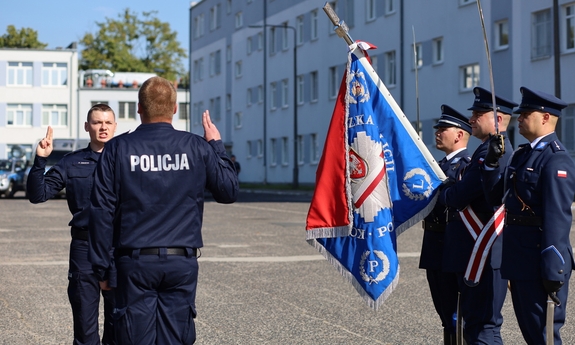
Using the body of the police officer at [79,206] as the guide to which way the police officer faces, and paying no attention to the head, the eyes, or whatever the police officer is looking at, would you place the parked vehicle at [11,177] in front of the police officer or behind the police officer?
behind

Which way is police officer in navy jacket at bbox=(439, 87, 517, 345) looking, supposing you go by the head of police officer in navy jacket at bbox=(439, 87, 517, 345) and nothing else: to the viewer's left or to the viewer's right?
to the viewer's left

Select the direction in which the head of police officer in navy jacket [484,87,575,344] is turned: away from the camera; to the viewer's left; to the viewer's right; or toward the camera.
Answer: to the viewer's left

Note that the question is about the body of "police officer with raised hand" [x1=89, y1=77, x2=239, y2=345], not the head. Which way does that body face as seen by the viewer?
away from the camera

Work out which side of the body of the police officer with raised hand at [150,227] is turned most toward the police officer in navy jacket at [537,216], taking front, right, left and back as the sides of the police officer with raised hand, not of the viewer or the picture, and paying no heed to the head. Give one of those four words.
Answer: right

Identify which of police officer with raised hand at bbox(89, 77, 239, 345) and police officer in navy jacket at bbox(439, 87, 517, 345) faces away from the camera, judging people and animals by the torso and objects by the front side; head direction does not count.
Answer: the police officer with raised hand

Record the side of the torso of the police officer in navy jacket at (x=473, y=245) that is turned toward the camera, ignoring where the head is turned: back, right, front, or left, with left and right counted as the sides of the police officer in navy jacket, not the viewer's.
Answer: left

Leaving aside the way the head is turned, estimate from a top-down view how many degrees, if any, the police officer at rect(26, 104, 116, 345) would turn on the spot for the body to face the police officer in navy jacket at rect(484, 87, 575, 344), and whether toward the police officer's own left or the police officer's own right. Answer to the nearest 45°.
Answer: approximately 45° to the police officer's own left

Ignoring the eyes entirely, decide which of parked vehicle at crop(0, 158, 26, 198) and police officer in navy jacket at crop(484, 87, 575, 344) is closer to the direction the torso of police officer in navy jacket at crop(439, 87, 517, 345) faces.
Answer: the parked vehicle

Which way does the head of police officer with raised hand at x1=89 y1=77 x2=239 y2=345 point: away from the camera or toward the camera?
away from the camera

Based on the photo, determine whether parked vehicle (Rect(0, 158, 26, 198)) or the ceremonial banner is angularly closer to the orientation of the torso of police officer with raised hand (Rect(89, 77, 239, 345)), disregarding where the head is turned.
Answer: the parked vehicle

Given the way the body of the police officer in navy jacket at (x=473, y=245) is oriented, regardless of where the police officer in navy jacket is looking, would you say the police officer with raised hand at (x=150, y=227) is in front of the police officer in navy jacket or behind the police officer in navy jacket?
in front

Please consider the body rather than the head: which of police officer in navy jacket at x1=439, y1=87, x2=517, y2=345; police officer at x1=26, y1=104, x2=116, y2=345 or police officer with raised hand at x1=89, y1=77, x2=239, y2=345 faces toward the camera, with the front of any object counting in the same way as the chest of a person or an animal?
the police officer

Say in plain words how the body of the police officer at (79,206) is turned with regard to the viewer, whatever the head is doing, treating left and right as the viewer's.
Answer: facing the viewer

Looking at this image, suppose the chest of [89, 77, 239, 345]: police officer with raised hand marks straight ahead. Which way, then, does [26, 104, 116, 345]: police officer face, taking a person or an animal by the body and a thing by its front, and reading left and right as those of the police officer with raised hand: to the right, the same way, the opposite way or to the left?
the opposite way
